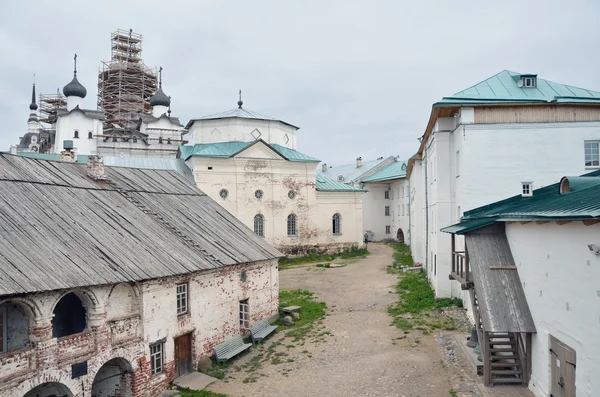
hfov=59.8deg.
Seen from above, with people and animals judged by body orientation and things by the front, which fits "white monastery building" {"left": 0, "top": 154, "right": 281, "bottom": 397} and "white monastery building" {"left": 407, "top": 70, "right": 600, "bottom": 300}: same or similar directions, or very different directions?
very different directions

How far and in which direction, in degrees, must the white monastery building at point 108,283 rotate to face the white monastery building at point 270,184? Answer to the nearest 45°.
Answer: approximately 90° to its left

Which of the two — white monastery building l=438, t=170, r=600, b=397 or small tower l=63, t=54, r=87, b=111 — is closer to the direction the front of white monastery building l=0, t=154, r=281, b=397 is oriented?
the white monastery building

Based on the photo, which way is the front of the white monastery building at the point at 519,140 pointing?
to the viewer's left

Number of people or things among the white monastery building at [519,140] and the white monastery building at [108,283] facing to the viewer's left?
1

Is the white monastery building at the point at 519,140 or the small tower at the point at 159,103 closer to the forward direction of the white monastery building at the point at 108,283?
the white monastery building

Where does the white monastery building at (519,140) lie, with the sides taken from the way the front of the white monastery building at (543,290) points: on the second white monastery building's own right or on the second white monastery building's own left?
on the second white monastery building's own right

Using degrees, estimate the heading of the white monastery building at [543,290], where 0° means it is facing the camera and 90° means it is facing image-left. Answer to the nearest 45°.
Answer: approximately 45°

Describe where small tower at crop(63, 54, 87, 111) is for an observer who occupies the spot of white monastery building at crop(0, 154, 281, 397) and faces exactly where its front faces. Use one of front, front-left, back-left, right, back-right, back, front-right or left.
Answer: back-left
